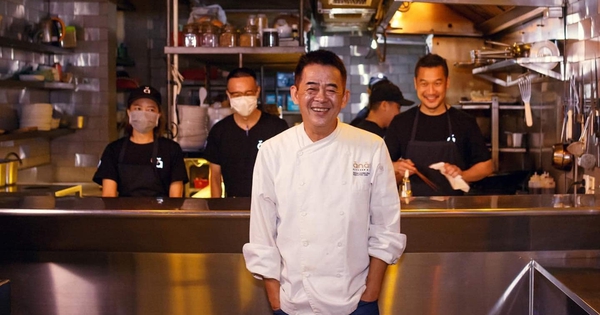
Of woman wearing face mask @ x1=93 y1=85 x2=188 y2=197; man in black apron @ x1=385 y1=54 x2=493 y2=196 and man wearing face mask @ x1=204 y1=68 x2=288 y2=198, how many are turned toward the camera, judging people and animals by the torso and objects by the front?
3

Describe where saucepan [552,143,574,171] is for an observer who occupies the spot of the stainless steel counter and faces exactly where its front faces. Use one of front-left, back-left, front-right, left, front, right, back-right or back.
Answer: back-left

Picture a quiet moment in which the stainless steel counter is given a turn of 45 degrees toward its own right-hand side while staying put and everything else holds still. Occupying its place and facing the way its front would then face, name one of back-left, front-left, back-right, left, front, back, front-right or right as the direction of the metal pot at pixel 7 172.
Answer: right

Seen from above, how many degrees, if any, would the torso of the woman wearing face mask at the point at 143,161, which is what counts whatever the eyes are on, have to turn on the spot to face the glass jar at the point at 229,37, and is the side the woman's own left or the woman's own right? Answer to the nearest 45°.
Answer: approximately 135° to the woman's own left

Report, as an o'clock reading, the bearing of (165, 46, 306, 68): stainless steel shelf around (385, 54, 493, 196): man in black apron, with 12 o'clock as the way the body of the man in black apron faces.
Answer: The stainless steel shelf is roughly at 4 o'clock from the man in black apron.

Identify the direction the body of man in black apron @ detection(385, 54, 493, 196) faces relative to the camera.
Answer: toward the camera

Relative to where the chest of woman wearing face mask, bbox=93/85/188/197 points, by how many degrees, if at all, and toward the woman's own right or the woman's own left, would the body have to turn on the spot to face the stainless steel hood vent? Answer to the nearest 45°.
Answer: approximately 135° to the woman's own left

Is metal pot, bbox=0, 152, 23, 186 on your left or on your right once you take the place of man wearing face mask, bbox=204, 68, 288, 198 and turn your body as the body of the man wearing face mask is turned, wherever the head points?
on your right

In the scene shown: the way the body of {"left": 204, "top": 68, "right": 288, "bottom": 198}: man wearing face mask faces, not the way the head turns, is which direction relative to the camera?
toward the camera

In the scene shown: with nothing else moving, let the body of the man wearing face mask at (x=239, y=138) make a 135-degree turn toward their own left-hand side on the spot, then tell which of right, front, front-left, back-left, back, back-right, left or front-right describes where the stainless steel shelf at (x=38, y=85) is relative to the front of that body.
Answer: left

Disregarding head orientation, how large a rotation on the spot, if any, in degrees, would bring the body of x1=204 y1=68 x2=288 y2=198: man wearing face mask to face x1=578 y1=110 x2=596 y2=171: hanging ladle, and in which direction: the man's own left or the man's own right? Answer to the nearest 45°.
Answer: approximately 90° to the man's own left

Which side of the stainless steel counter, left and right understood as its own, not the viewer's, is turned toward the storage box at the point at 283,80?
back

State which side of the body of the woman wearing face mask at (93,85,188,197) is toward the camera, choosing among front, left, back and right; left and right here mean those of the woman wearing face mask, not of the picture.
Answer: front
